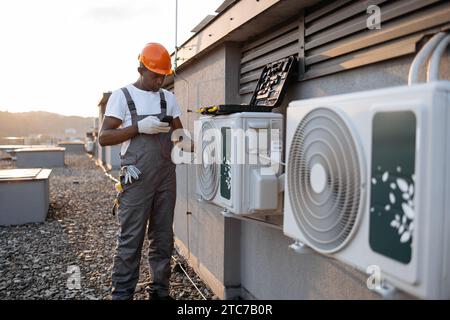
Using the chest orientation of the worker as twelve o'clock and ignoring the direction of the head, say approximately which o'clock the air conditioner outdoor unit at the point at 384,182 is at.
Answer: The air conditioner outdoor unit is roughly at 1 o'clock from the worker.

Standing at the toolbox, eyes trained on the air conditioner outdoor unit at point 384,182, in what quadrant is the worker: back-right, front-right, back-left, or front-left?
back-right

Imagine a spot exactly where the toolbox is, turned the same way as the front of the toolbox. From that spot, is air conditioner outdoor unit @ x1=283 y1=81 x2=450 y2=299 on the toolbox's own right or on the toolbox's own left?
on the toolbox's own left

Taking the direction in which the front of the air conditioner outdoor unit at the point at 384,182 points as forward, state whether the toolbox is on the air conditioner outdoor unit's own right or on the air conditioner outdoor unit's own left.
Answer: on the air conditioner outdoor unit's own right

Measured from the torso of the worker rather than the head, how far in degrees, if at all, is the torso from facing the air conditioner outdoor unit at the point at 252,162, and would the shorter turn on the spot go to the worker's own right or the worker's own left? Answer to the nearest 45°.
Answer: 0° — they already face it

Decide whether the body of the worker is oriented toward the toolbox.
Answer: yes

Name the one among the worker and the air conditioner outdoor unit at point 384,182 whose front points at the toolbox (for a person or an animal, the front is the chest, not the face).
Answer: the worker

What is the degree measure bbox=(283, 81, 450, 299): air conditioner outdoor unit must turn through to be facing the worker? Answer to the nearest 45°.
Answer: approximately 90° to its right

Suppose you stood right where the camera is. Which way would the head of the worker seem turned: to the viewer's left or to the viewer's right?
to the viewer's right
